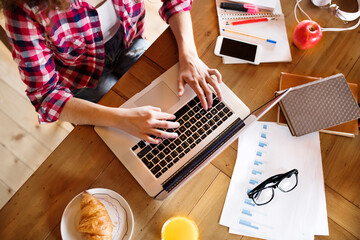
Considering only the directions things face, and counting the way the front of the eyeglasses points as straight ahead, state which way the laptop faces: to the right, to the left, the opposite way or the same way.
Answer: the opposite way

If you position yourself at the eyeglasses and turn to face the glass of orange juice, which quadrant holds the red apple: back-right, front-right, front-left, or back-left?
back-right

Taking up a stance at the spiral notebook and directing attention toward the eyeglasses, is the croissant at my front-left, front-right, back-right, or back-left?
front-right

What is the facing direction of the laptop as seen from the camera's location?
facing away from the viewer and to the left of the viewer
